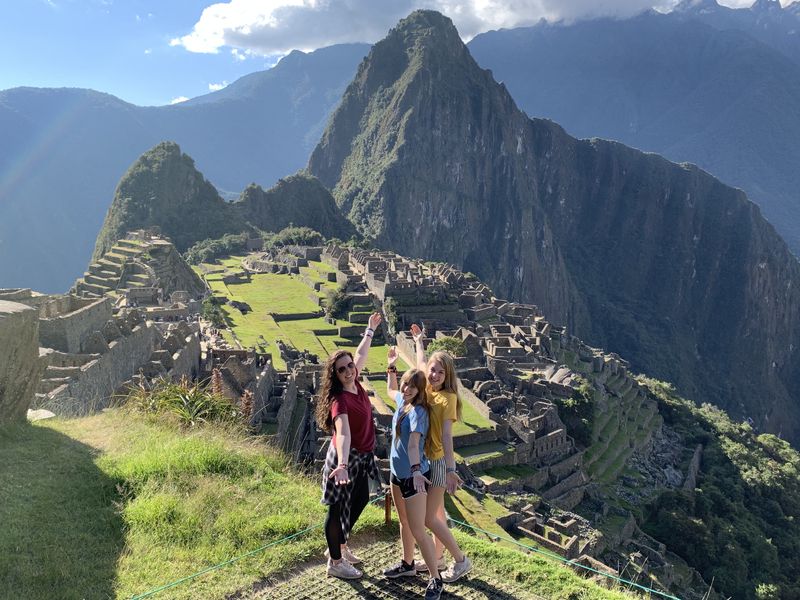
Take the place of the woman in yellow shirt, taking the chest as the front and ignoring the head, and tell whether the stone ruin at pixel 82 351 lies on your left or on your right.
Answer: on your right

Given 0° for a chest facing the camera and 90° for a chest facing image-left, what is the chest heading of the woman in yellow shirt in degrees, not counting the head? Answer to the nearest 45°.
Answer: approximately 45°

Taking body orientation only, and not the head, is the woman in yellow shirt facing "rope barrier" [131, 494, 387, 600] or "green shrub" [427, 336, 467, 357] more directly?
the rope barrier

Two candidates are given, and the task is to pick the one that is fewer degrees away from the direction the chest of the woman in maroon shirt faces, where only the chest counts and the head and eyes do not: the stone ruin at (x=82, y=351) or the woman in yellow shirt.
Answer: the woman in yellow shirt

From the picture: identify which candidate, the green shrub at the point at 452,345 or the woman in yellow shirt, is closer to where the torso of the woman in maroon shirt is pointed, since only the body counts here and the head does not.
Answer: the woman in yellow shirt

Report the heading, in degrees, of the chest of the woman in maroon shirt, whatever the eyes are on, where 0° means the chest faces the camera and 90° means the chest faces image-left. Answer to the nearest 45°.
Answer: approximately 315°

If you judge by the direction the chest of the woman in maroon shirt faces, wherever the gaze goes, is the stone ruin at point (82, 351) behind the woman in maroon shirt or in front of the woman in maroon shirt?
behind
